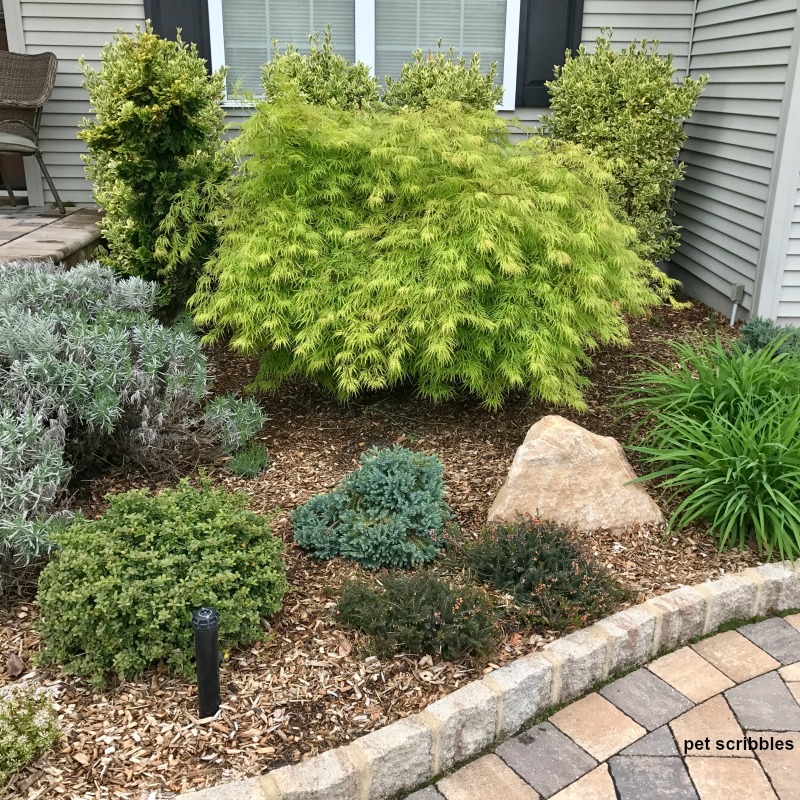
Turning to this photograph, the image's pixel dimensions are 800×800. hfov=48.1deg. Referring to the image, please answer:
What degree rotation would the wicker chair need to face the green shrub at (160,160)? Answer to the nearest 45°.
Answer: approximately 45° to its left

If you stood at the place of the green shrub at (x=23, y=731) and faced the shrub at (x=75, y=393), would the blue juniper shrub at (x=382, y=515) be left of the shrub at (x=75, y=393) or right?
right
